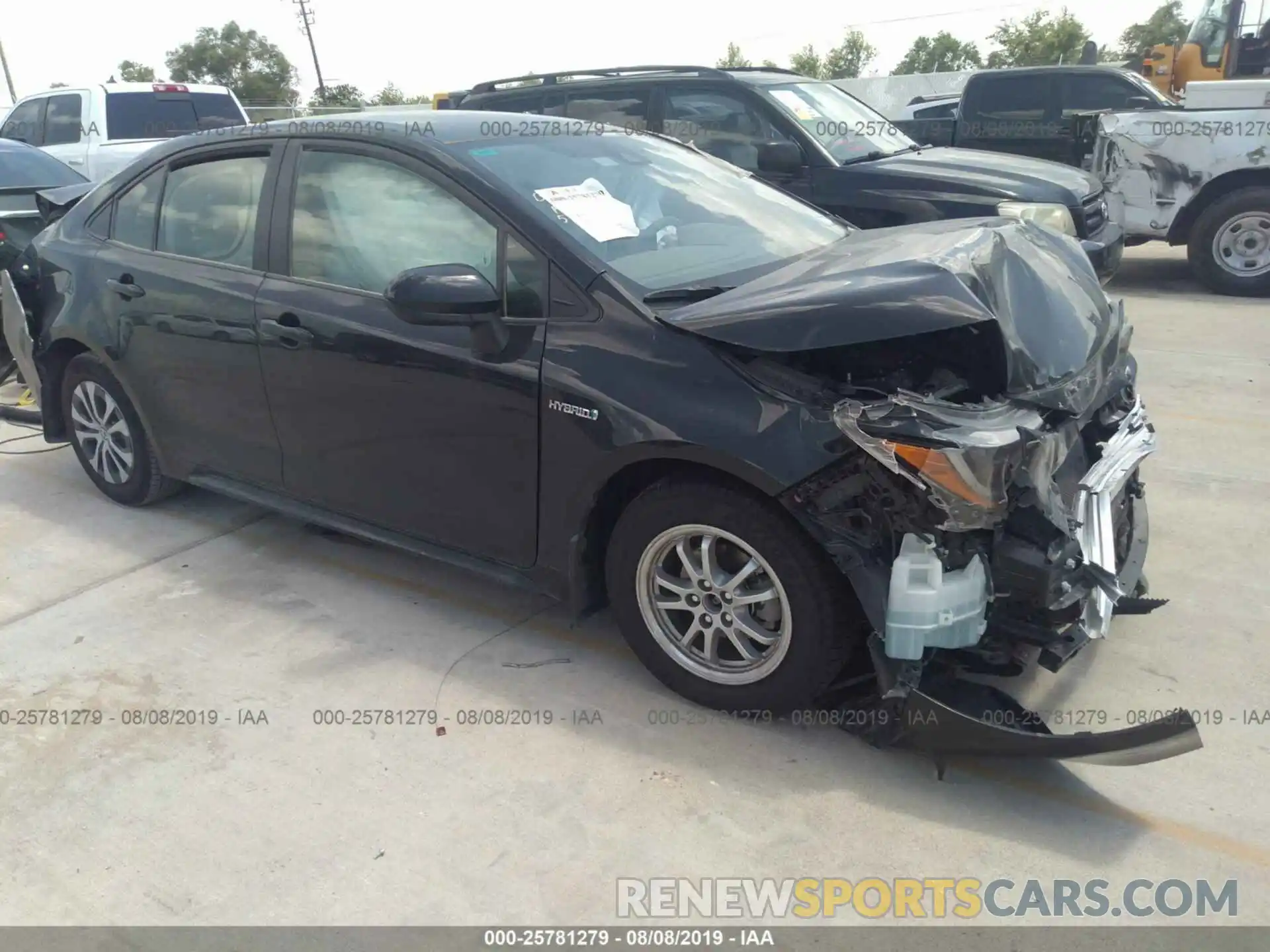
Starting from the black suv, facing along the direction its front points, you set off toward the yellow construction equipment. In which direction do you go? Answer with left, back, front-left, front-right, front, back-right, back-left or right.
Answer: left

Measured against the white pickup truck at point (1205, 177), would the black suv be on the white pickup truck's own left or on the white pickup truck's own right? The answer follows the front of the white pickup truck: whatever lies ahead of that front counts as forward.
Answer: on the white pickup truck's own right

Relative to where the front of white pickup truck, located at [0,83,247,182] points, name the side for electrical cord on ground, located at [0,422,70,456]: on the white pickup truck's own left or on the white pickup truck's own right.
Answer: on the white pickup truck's own left

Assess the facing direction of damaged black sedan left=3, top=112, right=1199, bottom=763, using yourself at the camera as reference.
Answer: facing the viewer and to the right of the viewer

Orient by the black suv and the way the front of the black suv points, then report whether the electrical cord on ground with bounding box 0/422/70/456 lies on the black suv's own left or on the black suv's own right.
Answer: on the black suv's own right

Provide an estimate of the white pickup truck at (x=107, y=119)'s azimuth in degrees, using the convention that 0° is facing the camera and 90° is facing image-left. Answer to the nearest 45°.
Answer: approximately 135°
